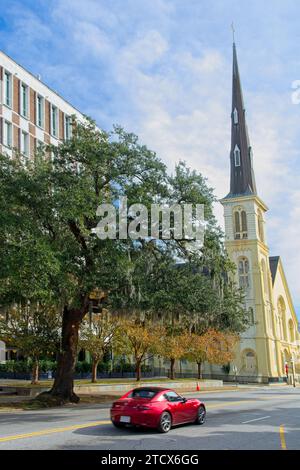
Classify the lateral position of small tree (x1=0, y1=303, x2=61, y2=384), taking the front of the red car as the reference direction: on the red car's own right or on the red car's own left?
on the red car's own left

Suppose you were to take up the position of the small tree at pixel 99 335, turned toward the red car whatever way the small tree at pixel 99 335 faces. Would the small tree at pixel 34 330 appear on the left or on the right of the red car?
right

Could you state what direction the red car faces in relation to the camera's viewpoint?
facing away from the viewer and to the right of the viewer

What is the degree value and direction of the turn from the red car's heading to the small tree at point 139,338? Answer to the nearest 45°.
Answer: approximately 45° to its left

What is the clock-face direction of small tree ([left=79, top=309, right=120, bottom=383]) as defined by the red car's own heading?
The small tree is roughly at 10 o'clock from the red car.

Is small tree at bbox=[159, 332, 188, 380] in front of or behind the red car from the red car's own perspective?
in front
